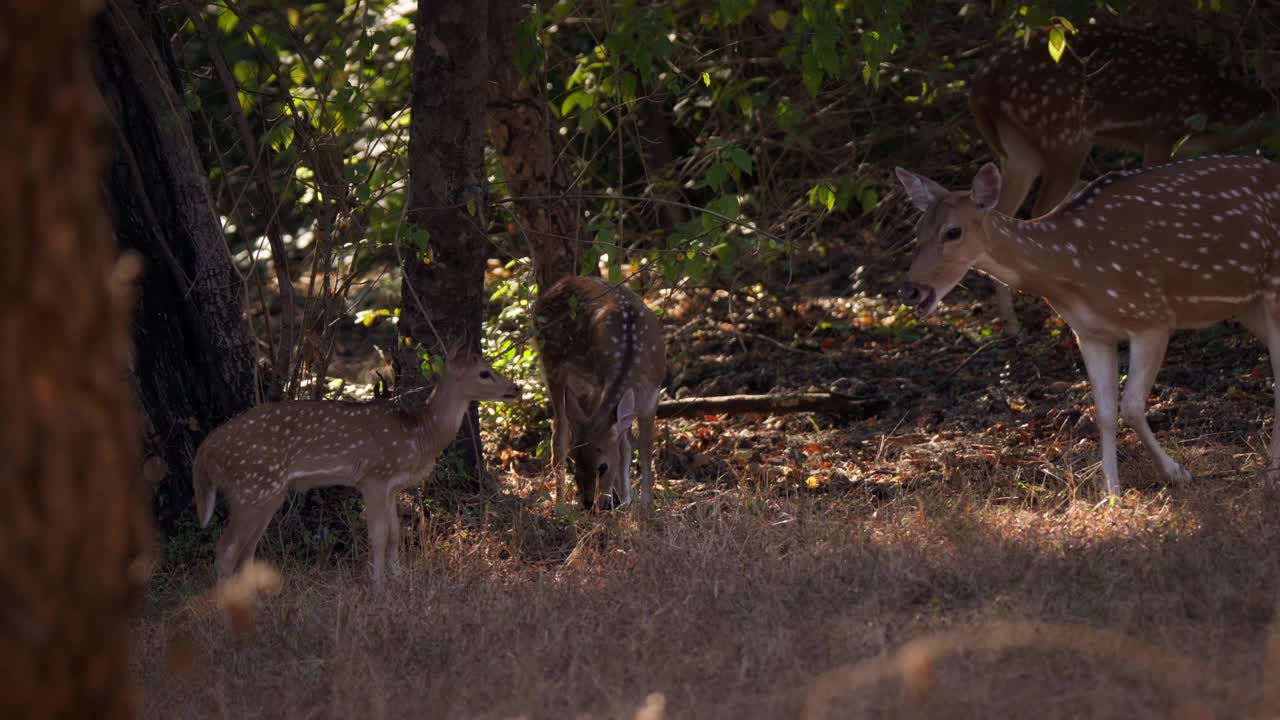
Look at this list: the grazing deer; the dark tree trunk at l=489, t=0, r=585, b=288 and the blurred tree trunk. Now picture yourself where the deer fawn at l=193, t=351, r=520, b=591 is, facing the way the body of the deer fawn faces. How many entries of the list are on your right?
1

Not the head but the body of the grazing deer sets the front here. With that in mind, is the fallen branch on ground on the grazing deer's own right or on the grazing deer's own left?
on the grazing deer's own left

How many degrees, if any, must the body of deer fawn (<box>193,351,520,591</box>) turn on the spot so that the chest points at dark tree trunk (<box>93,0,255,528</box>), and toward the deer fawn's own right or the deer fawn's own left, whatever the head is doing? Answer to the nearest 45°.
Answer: approximately 135° to the deer fawn's own left

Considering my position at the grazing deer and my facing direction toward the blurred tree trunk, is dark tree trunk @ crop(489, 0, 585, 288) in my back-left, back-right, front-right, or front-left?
back-right

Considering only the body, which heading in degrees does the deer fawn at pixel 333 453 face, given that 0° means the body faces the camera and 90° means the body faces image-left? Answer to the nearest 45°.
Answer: approximately 270°

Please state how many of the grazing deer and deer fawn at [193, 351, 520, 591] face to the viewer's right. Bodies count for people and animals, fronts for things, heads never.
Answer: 1

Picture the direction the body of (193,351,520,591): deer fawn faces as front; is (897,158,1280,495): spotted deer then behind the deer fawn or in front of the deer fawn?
in front

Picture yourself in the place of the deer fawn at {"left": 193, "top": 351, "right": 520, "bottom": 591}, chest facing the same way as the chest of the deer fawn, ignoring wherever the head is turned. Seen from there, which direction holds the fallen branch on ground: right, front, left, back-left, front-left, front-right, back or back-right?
front-left

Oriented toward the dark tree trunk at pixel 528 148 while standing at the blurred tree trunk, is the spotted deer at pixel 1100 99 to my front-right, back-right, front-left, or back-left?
front-right

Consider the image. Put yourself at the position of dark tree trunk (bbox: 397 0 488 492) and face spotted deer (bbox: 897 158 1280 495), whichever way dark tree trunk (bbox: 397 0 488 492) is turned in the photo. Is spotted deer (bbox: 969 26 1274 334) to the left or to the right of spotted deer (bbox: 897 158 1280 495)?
left

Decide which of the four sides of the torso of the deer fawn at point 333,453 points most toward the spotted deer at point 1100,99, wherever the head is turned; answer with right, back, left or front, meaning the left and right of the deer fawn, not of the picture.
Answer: front

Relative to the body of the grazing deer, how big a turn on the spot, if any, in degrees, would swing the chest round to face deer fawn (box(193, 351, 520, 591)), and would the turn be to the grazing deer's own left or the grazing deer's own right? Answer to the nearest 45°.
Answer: approximately 45° to the grazing deer's own right

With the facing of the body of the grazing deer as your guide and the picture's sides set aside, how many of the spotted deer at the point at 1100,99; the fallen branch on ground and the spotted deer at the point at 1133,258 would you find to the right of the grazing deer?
0

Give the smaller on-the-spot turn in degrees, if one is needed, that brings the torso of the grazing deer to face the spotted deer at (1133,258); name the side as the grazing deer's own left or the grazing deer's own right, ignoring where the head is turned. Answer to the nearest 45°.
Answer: approximately 45° to the grazing deer's own left

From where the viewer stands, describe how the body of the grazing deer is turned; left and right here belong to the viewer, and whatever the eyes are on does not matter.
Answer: facing the viewer

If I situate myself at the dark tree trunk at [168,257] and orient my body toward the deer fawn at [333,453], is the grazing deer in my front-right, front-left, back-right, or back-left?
front-left

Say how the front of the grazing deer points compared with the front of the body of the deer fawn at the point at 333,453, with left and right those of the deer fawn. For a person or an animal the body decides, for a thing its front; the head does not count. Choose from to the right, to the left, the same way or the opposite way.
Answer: to the right

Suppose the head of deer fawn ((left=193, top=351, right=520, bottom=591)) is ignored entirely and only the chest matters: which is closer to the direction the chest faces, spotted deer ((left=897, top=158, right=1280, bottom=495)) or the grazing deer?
the spotted deer

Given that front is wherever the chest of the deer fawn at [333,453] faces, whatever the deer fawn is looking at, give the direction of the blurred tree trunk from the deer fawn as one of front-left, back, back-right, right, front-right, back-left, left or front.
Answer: right
